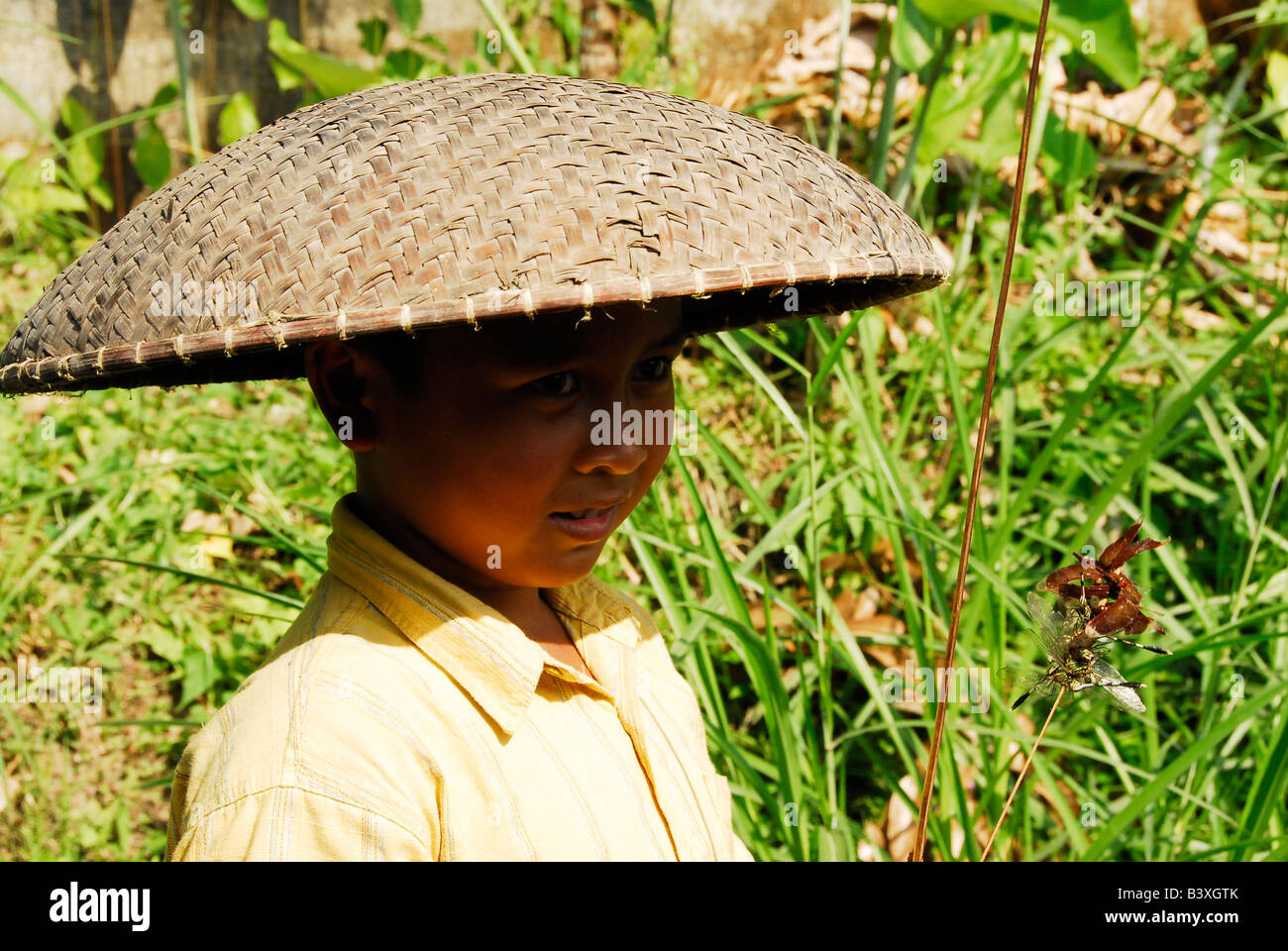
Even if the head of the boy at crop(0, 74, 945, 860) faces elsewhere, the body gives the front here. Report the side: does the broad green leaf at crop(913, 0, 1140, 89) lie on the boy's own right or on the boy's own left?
on the boy's own left

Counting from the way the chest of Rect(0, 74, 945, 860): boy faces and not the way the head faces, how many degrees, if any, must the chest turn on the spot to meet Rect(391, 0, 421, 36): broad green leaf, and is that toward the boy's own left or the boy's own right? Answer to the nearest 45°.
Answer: approximately 135° to the boy's own left

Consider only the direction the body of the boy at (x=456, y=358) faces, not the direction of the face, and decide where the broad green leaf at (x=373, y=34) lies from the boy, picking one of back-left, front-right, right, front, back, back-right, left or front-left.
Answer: back-left

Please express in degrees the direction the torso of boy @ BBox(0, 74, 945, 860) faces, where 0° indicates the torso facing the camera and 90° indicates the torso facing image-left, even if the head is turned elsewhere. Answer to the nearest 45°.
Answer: approximately 315°

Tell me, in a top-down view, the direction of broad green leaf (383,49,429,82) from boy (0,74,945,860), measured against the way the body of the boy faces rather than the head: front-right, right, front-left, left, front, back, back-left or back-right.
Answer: back-left

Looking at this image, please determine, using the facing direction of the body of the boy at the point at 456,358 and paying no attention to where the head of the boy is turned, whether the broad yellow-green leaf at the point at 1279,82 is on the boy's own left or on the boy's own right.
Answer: on the boy's own left

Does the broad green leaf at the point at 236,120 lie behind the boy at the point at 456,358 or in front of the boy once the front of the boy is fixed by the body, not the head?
behind

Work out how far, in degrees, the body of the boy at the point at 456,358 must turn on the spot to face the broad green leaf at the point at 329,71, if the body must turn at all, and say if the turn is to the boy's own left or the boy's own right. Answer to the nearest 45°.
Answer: approximately 135° to the boy's own left
